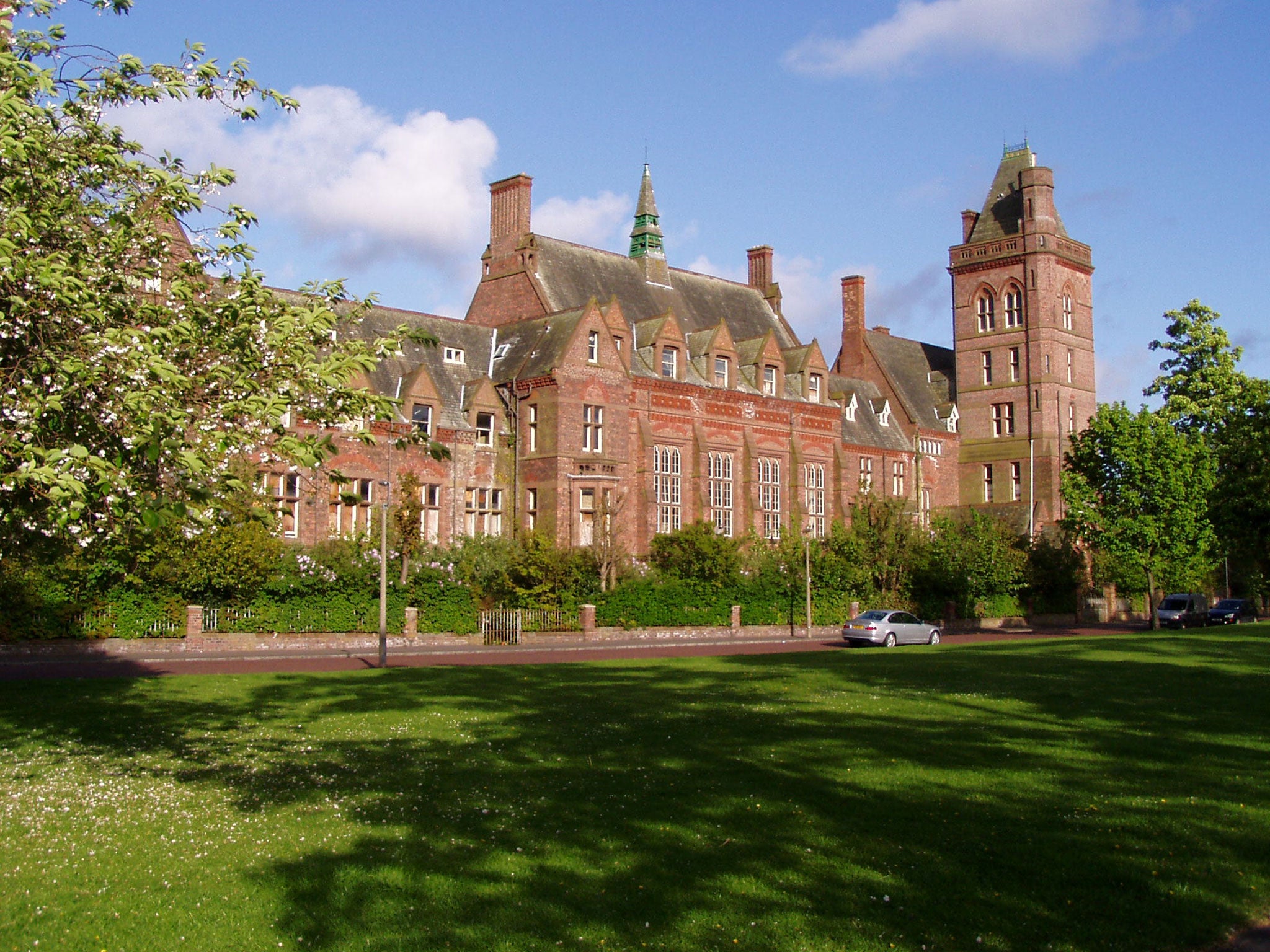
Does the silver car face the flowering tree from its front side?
no

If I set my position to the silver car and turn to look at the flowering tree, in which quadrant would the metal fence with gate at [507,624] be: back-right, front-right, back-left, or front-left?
front-right

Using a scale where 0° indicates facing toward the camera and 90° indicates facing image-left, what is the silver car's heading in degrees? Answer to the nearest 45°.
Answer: approximately 225°
